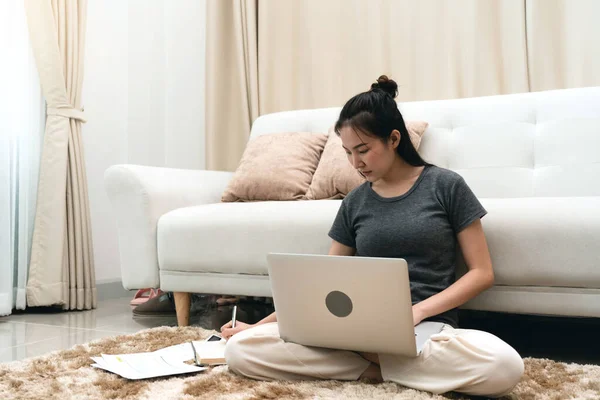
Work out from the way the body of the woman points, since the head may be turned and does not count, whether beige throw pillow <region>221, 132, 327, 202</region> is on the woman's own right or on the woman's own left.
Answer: on the woman's own right

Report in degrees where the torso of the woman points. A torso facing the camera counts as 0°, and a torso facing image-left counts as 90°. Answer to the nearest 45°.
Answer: approximately 45°

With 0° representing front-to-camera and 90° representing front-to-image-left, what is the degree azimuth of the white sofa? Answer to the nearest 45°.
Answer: approximately 45°

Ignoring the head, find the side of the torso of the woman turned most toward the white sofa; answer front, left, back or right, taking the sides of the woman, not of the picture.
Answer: back

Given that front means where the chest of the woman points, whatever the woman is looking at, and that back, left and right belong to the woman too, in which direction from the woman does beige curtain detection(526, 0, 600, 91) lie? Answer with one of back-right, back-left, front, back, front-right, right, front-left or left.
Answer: back

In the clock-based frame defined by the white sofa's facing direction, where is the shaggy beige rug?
The shaggy beige rug is roughly at 12 o'clock from the white sofa.

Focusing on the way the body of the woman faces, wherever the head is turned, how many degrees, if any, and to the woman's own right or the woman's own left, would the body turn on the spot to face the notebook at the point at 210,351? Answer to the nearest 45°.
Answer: approximately 45° to the woman's own right
